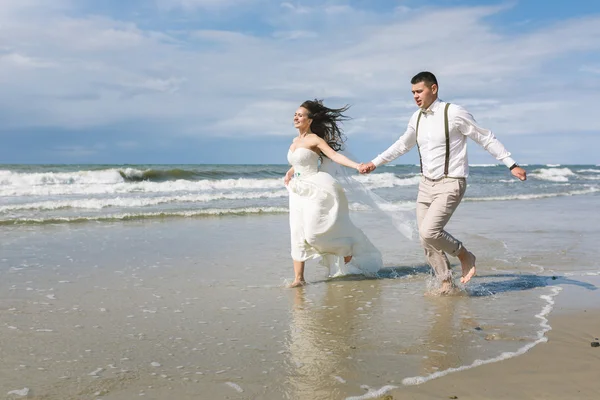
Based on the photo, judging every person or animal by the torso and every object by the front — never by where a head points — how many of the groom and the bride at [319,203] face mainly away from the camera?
0

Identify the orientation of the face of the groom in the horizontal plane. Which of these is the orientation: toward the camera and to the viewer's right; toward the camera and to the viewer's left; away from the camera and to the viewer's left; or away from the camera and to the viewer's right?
toward the camera and to the viewer's left

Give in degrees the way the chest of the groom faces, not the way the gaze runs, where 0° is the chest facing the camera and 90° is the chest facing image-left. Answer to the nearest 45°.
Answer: approximately 45°

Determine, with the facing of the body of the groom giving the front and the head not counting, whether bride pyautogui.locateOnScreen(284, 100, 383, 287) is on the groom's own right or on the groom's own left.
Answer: on the groom's own right
